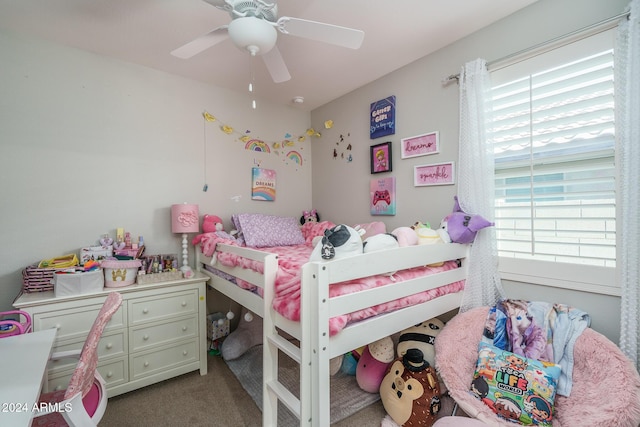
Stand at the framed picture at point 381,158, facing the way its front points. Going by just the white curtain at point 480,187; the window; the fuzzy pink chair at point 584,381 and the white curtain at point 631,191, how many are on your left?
4

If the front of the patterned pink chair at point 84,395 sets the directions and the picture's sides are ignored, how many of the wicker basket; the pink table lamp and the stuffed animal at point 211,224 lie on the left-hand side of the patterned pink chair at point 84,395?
0

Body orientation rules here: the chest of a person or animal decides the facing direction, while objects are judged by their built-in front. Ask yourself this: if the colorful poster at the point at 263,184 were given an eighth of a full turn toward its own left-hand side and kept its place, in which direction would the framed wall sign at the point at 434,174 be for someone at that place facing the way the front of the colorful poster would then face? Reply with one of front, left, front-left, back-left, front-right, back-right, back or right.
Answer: front

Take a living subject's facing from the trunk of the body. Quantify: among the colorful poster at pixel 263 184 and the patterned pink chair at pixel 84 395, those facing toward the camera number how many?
1

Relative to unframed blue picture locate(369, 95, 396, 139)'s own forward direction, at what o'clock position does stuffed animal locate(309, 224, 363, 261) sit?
The stuffed animal is roughly at 11 o'clock from the unframed blue picture.

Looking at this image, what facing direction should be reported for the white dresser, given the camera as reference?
facing the viewer and to the right of the viewer

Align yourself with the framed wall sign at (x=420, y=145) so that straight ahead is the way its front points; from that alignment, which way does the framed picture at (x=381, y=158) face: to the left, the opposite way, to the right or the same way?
the same way

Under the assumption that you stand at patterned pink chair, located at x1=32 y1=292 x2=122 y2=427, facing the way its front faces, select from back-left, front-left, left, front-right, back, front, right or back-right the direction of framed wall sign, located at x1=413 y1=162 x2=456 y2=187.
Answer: back

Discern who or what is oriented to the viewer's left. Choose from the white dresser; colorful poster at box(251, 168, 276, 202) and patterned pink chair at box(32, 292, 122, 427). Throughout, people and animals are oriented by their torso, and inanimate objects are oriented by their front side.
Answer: the patterned pink chair

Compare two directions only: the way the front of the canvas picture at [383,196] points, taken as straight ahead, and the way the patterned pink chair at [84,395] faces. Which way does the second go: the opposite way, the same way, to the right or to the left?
the same way

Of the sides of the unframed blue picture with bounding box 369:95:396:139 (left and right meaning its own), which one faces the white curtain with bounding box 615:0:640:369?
left

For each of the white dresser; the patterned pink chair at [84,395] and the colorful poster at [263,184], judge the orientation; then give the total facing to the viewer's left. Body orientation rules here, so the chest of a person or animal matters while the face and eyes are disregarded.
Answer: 1
